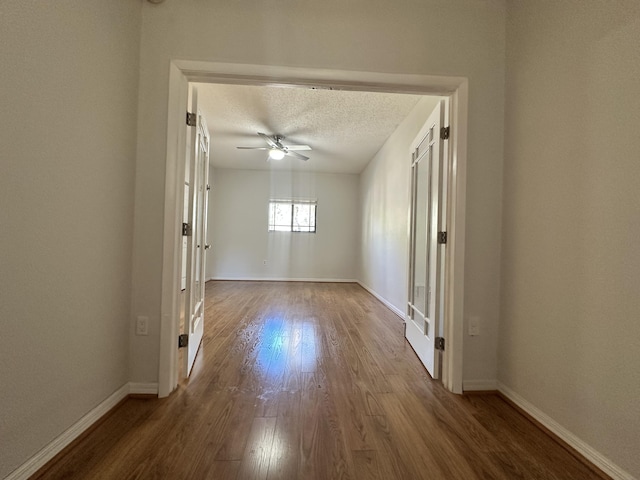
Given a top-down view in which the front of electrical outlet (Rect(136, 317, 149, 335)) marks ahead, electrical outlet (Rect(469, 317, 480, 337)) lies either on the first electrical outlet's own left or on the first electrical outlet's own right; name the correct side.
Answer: on the first electrical outlet's own left

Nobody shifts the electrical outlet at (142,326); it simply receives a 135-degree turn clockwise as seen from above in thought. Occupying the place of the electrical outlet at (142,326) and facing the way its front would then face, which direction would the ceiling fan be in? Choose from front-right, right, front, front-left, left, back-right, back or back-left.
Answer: right

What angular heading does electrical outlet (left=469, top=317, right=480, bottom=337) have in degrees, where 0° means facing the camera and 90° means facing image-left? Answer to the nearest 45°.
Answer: approximately 0°

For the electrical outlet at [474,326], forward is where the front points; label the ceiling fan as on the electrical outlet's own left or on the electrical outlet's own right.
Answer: on the electrical outlet's own right

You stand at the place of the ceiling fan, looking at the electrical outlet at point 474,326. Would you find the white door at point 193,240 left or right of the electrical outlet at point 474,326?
right

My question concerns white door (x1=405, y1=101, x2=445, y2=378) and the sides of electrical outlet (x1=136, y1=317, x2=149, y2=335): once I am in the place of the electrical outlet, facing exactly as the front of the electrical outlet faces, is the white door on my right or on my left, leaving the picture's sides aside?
on my left

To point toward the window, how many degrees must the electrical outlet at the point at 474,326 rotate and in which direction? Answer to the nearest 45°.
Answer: approximately 135° to its right

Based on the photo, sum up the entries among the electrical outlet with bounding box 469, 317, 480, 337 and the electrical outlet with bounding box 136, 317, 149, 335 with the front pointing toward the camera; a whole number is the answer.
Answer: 2

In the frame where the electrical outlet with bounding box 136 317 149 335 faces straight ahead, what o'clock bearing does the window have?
The window is roughly at 7 o'clock from the electrical outlet.

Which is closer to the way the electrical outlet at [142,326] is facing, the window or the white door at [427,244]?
the white door

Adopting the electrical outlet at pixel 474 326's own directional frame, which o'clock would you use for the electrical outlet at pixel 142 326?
the electrical outlet at pixel 142 326 is roughly at 2 o'clock from the electrical outlet at pixel 474 326.
